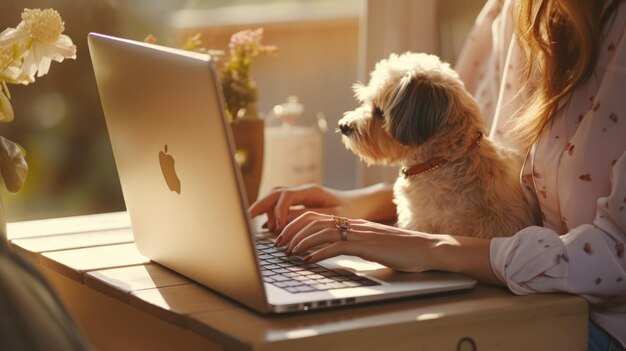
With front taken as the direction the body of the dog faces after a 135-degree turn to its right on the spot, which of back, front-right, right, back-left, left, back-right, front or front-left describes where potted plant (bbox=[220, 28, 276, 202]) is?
left

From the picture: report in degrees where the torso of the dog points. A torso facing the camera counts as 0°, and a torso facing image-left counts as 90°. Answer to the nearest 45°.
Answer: approximately 90°

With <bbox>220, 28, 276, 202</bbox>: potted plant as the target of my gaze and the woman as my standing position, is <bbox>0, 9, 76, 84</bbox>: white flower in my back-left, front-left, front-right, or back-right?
front-left

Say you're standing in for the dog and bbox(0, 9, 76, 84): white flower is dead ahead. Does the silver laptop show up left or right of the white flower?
left

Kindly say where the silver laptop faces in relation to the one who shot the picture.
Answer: facing away from the viewer and to the right of the viewer

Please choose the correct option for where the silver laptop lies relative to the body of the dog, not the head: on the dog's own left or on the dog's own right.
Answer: on the dog's own left

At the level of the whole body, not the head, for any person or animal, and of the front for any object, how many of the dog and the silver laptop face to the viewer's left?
1
